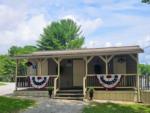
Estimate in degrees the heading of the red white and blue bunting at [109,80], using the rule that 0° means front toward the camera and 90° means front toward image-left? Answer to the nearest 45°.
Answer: approximately 0°

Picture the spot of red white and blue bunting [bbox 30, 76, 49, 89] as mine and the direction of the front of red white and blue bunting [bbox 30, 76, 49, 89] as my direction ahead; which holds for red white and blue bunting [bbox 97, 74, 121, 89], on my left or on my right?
on my left

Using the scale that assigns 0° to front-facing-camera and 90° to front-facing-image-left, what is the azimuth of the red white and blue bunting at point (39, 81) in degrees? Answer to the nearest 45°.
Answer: approximately 0°

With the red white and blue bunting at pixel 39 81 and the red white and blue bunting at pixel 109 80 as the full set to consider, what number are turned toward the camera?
2

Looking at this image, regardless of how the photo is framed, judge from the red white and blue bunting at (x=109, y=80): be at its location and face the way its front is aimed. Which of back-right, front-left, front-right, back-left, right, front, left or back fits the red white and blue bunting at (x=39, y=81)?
right
